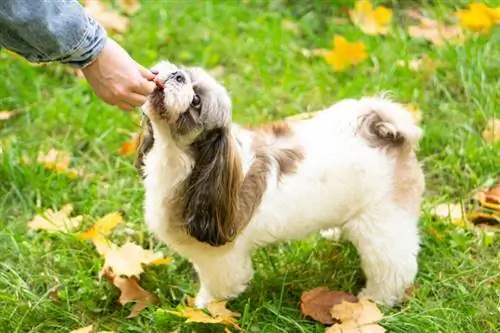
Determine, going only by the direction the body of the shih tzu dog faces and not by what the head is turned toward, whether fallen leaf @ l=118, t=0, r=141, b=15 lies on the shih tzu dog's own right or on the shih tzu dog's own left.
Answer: on the shih tzu dog's own right

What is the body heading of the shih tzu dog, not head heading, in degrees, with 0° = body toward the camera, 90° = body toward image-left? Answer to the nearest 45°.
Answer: approximately 90°

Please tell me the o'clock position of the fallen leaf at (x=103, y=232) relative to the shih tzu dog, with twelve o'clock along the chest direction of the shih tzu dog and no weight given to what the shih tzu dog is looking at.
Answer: The fallen leaf is roughly at 1 o'clock from the shih tzu dog.

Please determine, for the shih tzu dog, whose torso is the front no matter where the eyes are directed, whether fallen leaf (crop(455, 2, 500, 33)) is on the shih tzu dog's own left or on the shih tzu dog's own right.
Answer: on the shih tzu dog's own right

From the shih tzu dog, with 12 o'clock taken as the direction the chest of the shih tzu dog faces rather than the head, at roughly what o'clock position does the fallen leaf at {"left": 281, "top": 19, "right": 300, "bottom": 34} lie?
The fallen leaf is roughly at 3 o'clock from the shih tzu dog.

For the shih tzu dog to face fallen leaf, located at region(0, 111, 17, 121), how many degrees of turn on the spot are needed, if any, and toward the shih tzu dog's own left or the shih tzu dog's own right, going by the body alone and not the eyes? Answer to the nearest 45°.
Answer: approximately 45° to the shih tzu dog's own right

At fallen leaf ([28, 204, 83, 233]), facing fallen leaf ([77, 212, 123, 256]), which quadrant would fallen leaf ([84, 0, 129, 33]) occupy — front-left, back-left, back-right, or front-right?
back-left

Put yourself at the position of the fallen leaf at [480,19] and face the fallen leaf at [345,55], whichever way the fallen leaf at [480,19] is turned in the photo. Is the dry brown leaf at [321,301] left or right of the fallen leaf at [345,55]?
left
